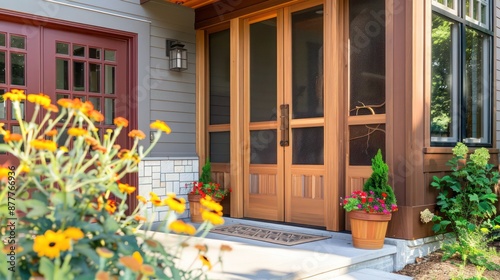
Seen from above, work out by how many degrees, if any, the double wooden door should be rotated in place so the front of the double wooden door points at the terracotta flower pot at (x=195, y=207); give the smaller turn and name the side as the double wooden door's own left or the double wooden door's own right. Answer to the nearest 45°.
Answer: approximately 45° to the double wooden door's own right

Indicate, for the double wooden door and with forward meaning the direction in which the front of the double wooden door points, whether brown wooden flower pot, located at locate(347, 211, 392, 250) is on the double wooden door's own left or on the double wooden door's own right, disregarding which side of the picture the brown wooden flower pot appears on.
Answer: on the double wooden door's own left

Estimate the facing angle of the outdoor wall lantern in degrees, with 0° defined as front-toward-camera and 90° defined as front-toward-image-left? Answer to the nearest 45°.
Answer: approximately 315°
